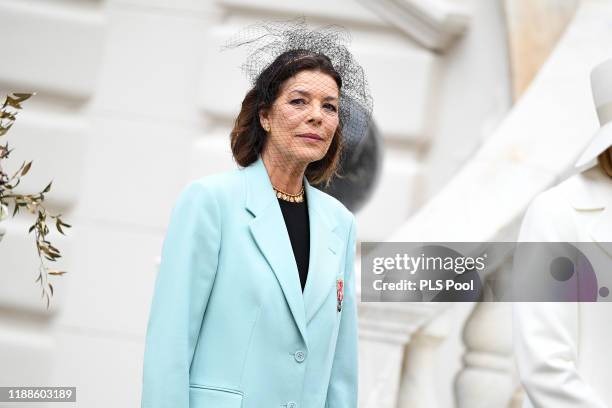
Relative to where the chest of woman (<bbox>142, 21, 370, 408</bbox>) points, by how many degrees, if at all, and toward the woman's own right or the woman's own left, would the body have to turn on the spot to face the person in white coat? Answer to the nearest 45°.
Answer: approximately 45° to the woman's own left

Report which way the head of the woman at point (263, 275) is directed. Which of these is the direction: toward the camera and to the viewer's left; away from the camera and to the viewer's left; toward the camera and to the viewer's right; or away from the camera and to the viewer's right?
toward the camera and to the viewer's right
